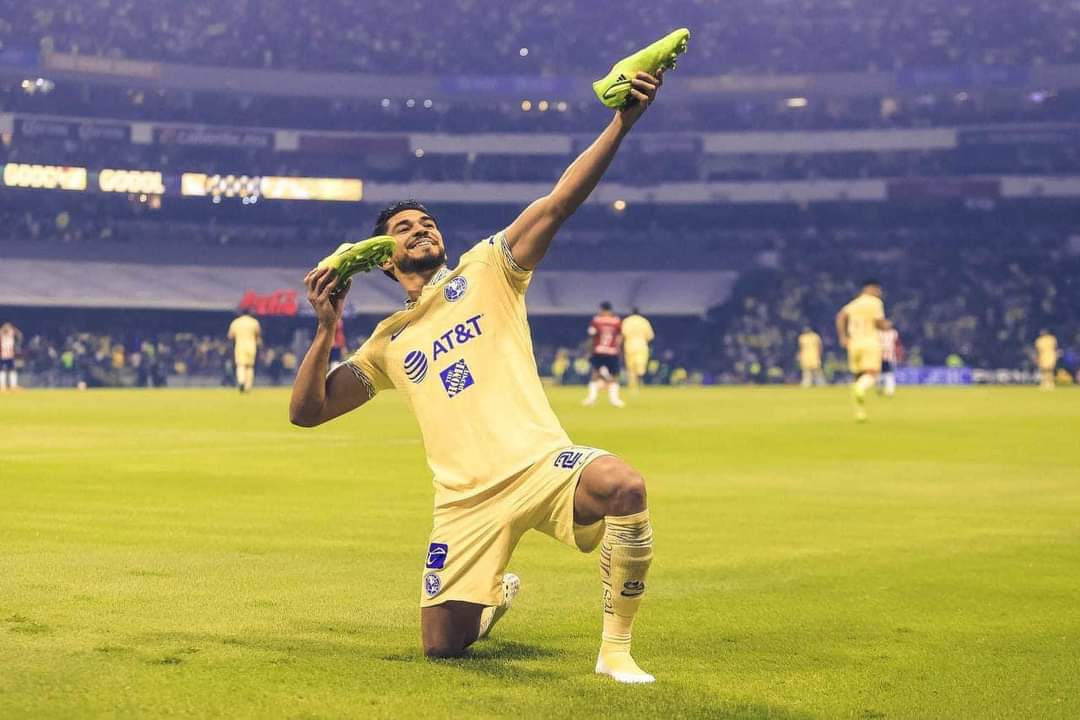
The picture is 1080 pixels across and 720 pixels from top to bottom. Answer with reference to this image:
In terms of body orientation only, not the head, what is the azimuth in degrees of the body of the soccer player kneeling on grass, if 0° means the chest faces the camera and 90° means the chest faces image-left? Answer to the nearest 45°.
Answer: approximately 0°

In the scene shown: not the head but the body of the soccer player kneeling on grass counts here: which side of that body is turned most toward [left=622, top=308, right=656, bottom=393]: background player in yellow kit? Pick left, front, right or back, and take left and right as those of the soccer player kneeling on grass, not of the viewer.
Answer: back

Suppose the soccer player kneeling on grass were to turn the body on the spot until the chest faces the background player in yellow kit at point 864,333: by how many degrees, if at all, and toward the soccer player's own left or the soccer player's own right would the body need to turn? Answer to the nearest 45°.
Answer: approximately 180°

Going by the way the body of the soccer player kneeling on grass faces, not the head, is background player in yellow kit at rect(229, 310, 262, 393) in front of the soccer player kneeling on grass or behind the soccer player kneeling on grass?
behind
